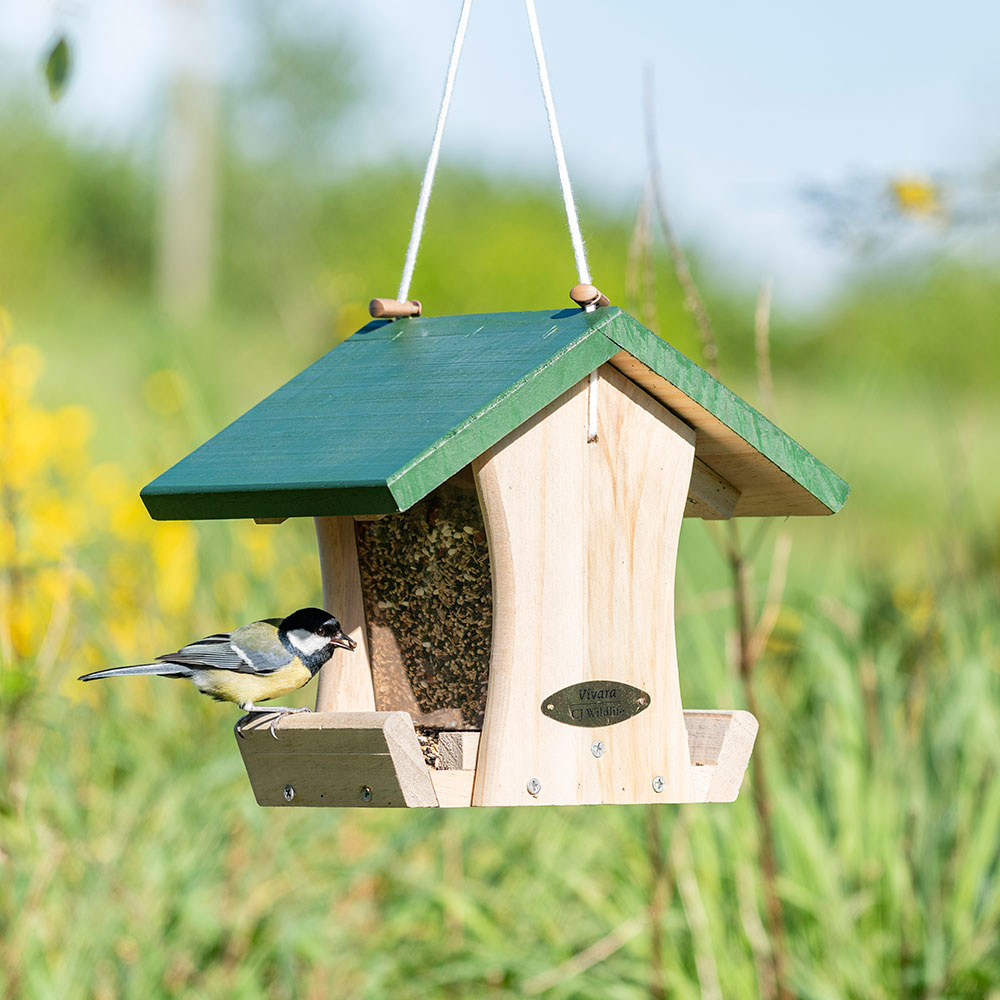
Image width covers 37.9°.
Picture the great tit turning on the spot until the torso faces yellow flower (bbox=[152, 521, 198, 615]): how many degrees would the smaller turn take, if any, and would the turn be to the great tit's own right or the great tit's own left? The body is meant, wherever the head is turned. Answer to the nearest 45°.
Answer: approximately 90° to the great tit's own left

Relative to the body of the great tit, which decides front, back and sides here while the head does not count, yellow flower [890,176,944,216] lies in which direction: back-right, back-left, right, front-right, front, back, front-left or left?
front-left

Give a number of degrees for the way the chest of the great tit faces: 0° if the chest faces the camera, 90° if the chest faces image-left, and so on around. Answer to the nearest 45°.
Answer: approximately 270°
